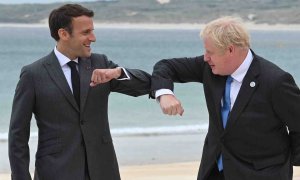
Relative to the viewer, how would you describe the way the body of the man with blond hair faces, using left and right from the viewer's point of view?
facing the viewer and to the left of the viewer

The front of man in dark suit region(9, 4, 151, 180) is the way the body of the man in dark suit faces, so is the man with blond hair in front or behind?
in front

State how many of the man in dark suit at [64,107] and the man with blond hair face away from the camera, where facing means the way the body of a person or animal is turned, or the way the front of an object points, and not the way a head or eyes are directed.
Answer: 0

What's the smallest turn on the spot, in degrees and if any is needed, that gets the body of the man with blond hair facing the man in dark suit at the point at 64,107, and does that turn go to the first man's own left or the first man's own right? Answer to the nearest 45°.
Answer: approximately 45° to the first man's own right

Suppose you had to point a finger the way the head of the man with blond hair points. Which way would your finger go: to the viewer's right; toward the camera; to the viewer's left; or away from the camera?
to the viewer's left

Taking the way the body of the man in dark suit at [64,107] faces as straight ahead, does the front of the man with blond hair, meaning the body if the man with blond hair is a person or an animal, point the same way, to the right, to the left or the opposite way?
to the right

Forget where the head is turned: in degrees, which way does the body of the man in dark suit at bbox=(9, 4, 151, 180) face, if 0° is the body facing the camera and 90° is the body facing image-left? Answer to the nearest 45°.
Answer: approximately 315°

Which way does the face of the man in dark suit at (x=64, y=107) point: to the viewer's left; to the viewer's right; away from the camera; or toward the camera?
to the viewer's right
